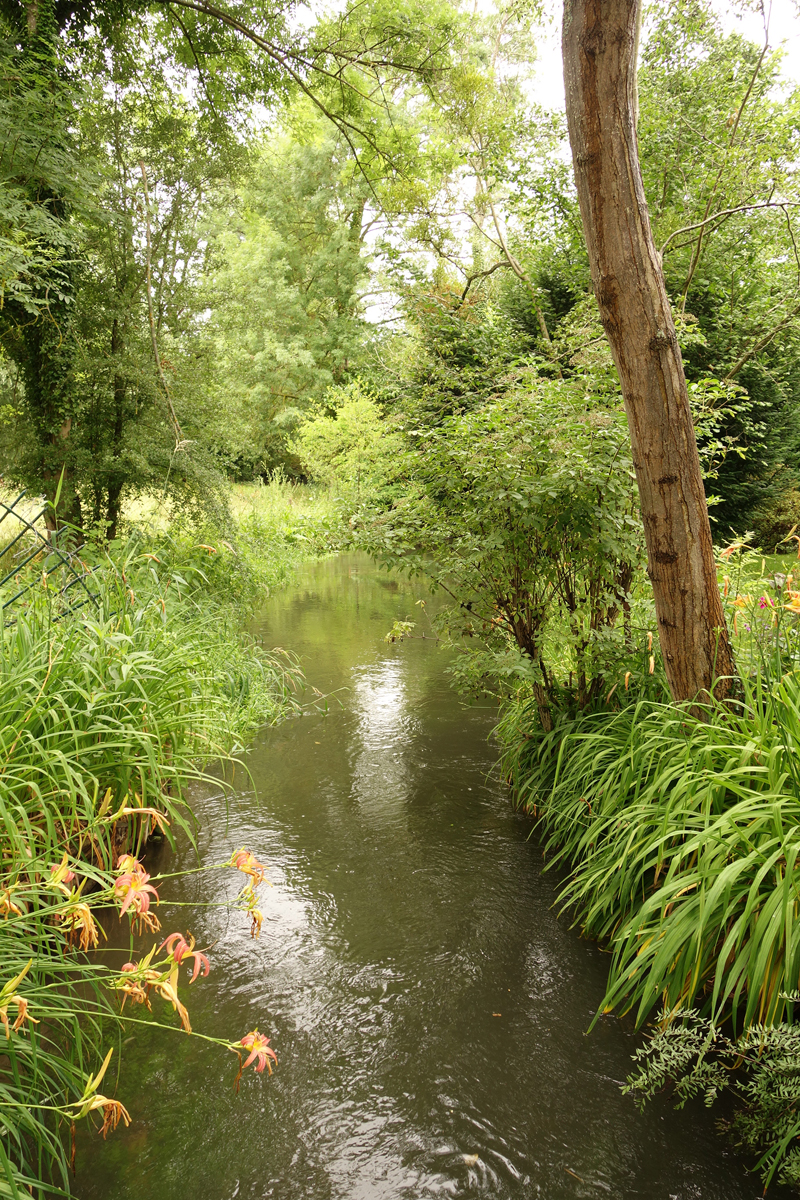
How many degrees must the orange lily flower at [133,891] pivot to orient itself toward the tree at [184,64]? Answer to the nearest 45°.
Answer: approximately 180°

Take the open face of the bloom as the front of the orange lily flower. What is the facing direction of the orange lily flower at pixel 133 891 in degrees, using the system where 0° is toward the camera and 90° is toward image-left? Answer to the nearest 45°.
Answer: approximately 0°
